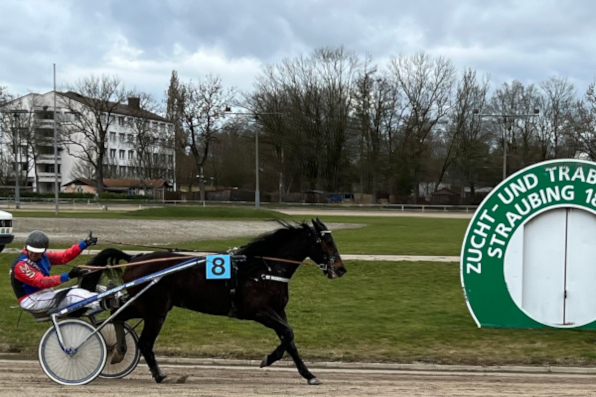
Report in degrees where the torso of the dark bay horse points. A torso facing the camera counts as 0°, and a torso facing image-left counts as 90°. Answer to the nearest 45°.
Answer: approximately 270°

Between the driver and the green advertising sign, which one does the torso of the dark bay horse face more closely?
the green advertising sign

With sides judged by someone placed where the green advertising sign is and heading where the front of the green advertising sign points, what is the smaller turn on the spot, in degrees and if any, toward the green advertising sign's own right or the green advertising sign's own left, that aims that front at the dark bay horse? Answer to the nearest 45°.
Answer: approximately 45° to the green advertising sign's own right

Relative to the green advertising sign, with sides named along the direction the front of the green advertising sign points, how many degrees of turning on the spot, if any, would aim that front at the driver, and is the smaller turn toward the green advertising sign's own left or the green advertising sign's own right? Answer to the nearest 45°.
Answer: approximately 45° to the green advertising sign's own right

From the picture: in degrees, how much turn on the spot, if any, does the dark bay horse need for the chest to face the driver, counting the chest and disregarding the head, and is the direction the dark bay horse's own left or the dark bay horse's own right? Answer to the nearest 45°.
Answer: approximately 180°

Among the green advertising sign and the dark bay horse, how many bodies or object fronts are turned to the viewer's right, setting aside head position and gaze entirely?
1
